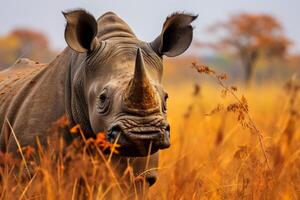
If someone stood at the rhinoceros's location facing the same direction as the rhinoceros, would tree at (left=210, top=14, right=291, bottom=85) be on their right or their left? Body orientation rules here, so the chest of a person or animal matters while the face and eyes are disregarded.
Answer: on their left

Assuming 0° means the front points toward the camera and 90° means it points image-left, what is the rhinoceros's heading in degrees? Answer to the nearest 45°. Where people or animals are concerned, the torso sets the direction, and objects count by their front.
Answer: approximately 315°

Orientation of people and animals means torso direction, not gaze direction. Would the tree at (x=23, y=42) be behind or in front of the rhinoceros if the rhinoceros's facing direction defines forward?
behind
